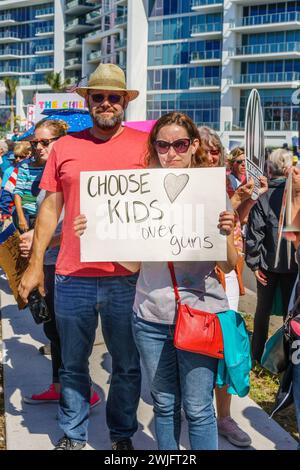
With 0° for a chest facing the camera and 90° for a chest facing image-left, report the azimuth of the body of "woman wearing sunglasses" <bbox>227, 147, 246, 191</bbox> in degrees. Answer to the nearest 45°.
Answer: approximately 315°

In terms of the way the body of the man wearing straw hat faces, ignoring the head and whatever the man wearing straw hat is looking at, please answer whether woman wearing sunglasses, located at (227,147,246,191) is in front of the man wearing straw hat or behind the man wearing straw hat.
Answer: behind

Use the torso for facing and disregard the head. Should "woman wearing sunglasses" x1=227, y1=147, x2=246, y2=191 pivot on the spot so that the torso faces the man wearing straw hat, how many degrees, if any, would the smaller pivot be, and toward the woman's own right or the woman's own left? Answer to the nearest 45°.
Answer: approximately 45° to the woman's own right

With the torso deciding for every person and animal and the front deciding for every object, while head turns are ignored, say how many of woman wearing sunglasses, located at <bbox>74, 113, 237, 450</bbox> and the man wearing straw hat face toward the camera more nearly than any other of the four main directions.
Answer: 2

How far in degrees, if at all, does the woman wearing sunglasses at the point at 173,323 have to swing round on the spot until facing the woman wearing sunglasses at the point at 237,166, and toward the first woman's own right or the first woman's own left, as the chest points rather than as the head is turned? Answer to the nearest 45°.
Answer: approximately 180°

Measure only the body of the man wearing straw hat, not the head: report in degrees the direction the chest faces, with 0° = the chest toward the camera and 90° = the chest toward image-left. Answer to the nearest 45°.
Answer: approximately 0°

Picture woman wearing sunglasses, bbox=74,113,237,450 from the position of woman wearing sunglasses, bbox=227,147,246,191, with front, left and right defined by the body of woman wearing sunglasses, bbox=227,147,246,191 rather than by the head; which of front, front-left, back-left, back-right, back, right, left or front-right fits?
front-right

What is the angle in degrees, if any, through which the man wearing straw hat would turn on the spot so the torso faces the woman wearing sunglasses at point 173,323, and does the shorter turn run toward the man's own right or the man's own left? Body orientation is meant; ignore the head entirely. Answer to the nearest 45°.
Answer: approximately 45° to the man's own left
